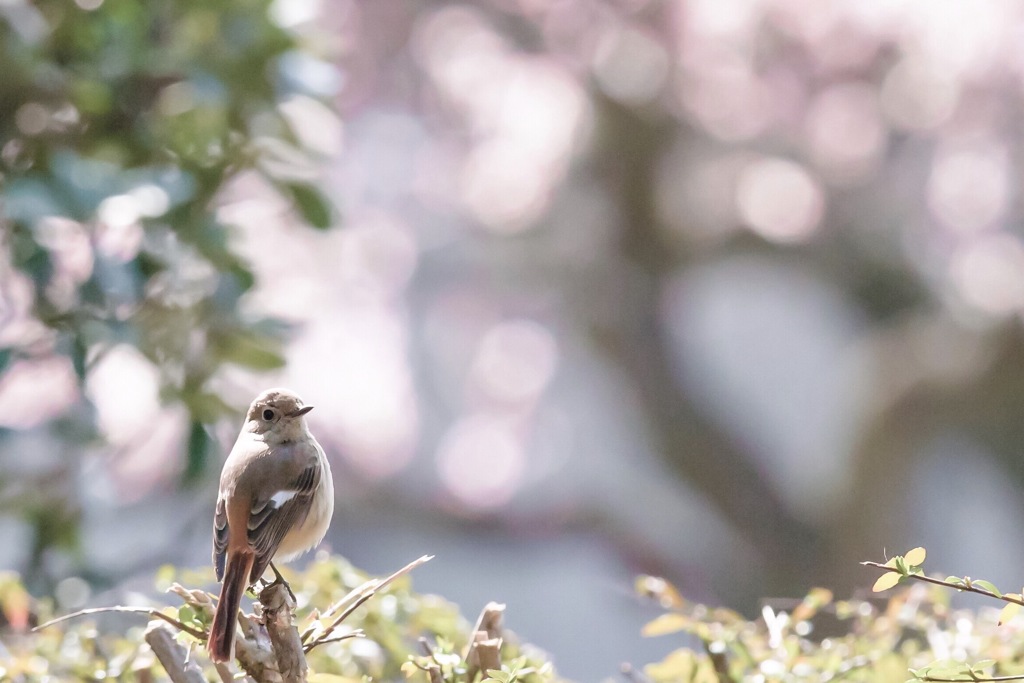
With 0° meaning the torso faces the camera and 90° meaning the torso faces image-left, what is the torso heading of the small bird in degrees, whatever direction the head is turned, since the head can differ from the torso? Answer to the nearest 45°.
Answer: approximately 225°

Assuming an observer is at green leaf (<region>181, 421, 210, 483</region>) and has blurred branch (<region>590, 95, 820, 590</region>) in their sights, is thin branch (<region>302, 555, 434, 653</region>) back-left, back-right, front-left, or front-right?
back-right
